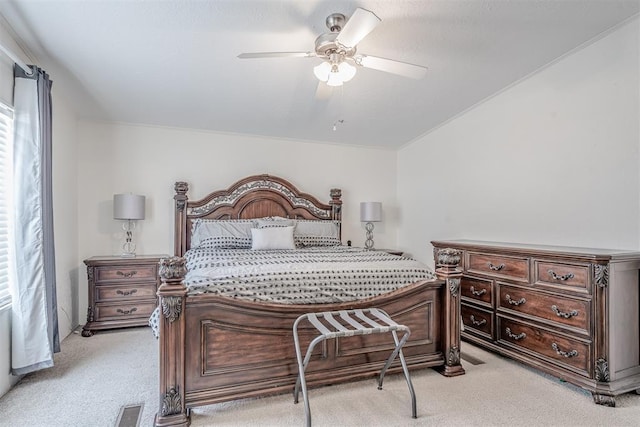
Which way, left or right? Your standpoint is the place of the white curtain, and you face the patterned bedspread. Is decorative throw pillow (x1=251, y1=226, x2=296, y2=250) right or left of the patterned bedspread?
left

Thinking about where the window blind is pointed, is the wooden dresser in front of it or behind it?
in front

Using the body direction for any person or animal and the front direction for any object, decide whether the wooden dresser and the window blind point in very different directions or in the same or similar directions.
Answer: very different directions

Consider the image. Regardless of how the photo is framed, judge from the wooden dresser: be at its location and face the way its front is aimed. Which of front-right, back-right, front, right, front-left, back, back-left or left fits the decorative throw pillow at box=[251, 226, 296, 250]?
front-right

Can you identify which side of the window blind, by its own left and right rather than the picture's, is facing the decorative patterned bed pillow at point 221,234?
front

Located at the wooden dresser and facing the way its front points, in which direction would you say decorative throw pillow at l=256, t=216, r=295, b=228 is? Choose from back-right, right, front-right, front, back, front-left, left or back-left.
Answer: front-right

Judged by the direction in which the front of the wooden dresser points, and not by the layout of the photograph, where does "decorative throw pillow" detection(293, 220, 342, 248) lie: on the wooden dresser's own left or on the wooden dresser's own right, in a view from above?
on the wooden dresser's own right

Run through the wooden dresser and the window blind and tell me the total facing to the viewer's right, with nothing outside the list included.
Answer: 1

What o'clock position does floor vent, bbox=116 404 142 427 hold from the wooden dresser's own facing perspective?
The floor vent is roughly at 12 o'clock from the wooden dresser.

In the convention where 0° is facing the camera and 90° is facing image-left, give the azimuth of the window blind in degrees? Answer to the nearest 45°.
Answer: approximately 270°
